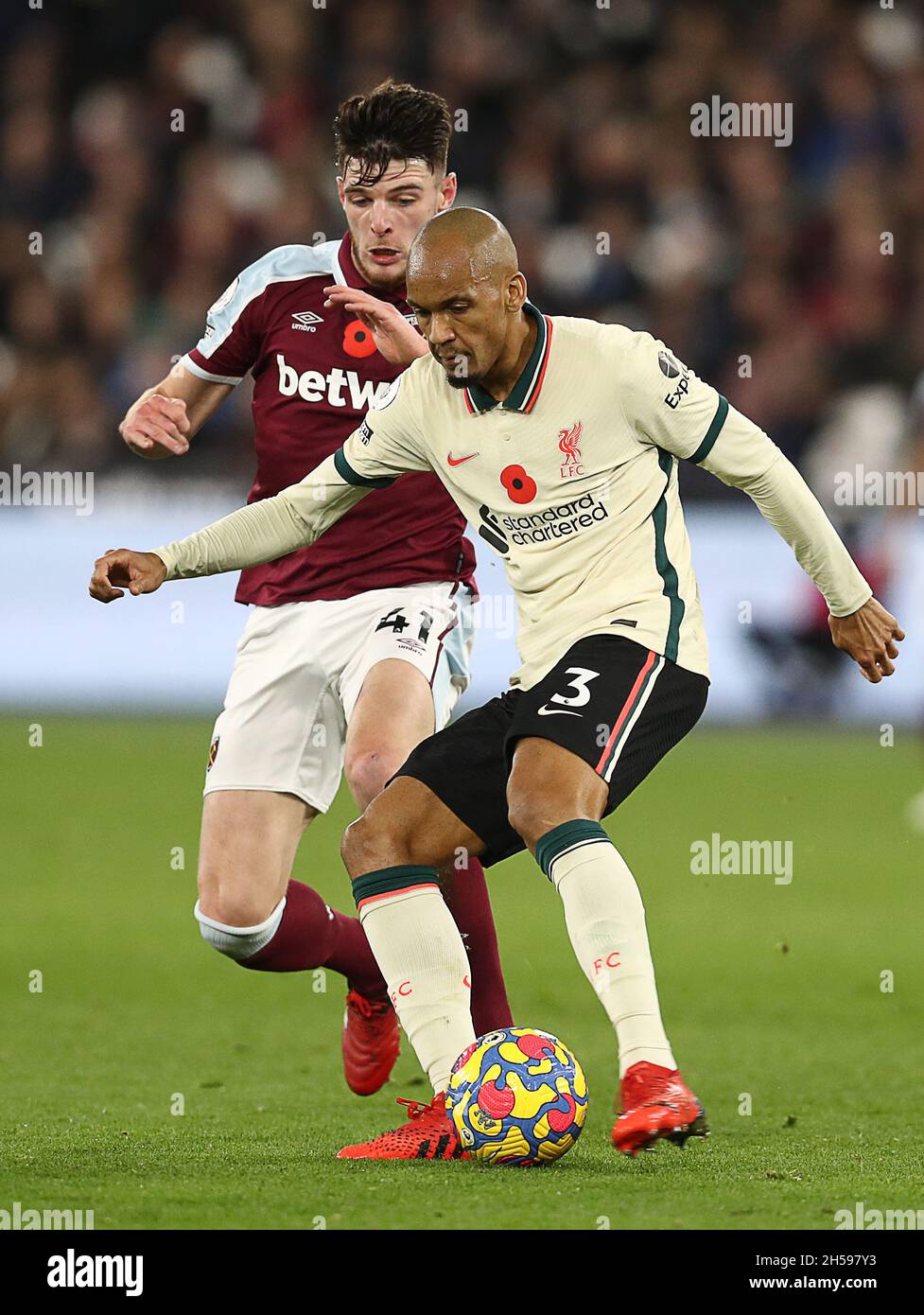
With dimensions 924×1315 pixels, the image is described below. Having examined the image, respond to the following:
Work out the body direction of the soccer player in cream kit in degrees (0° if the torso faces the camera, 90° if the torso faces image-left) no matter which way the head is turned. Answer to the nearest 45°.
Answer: approximately 45°

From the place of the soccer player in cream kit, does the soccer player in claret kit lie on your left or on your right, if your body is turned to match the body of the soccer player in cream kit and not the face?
on your right

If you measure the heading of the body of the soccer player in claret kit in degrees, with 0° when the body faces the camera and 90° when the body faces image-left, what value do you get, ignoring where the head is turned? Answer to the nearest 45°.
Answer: approximately 0°
